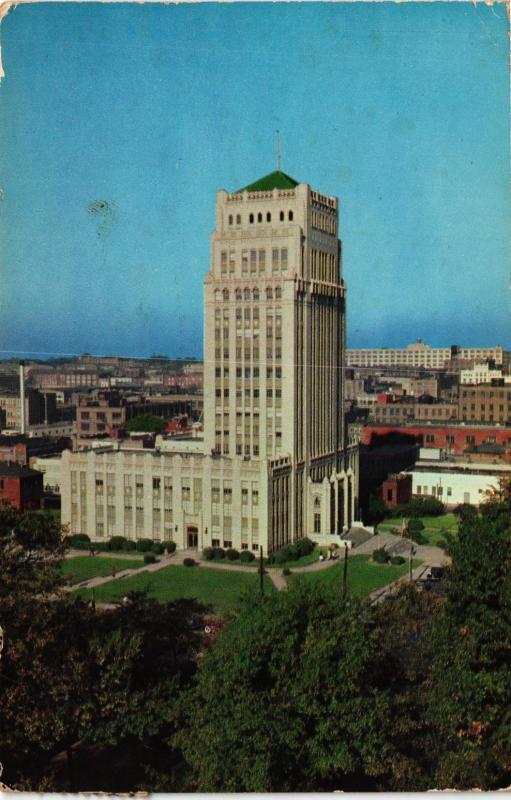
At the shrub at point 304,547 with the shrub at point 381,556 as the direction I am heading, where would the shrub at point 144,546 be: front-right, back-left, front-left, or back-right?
back-right

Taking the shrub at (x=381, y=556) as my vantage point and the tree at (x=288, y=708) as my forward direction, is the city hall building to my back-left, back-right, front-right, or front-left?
back-right
